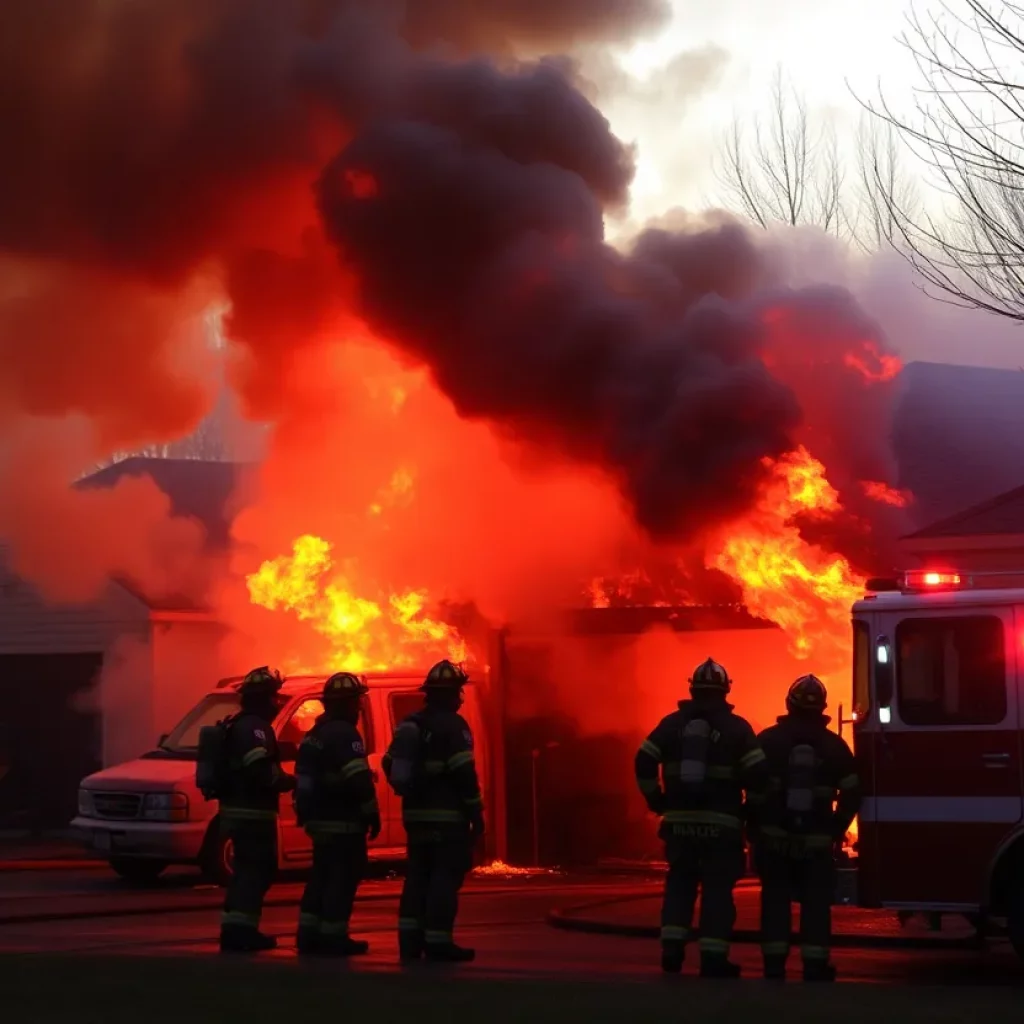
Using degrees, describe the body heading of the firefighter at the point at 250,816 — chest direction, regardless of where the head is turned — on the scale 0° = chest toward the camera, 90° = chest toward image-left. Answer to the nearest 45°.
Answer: approximately 270°

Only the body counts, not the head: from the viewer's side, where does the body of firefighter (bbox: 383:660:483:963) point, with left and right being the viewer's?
facing away from the viewer and to the right of the viewer

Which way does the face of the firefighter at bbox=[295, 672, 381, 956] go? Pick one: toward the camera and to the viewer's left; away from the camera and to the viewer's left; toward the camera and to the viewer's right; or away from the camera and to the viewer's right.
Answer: away from the camera and to the viewer's right

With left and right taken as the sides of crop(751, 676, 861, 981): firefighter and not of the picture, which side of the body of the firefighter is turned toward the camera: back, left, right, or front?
back

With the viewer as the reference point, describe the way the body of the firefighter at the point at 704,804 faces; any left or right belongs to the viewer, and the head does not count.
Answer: facing away from the viewer

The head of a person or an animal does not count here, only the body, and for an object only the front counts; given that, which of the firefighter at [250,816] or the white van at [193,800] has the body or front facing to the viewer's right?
the firefighter

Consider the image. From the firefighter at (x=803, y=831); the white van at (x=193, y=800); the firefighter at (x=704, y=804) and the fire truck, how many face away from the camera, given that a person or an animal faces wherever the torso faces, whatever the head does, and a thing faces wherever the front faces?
2

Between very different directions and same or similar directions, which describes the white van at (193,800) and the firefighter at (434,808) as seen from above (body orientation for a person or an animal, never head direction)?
very different directions
